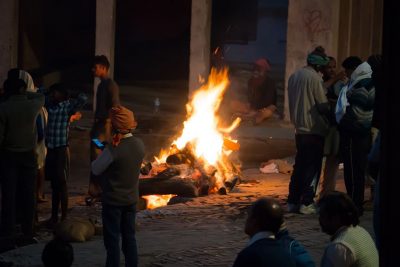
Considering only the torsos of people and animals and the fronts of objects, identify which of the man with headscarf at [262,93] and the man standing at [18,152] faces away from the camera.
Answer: the man standing

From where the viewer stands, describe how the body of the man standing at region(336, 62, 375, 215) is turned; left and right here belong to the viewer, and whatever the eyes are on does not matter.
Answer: facing away from the viewer and to the left of the viewer

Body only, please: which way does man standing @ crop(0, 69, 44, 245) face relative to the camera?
away from the camera

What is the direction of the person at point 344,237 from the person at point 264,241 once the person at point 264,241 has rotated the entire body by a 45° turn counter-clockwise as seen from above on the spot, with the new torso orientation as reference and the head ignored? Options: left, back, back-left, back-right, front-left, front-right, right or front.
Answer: back-right

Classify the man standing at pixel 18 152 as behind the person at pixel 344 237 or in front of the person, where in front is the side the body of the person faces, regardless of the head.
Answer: in front

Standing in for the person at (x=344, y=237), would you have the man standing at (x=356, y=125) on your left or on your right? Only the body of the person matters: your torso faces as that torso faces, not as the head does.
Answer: on your right

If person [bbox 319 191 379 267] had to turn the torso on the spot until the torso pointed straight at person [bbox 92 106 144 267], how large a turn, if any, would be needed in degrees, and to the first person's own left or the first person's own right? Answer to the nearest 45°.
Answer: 0° — they already face them

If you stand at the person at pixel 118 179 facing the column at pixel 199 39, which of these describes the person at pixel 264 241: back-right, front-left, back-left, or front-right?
back-right

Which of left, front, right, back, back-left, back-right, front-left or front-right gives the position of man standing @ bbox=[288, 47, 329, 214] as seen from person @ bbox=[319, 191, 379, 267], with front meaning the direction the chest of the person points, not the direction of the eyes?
front-right

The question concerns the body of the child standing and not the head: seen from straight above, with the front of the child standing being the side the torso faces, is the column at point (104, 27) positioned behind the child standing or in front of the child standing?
in front
